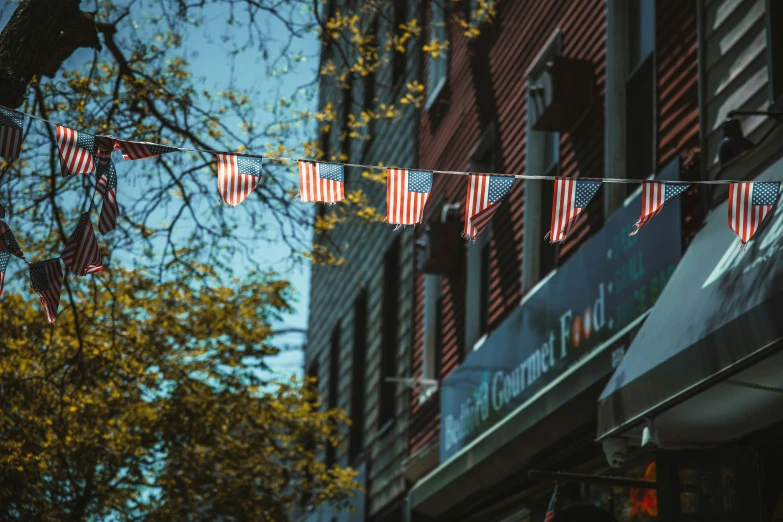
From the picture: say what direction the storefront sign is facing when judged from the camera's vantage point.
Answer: facing the viewer and to the left of the viewer

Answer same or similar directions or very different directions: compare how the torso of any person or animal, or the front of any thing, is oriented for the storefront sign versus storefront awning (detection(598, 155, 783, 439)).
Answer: same or similar directions

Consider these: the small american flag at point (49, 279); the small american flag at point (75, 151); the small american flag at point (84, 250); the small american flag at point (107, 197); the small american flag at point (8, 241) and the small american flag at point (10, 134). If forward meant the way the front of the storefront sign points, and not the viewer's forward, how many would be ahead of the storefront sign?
6

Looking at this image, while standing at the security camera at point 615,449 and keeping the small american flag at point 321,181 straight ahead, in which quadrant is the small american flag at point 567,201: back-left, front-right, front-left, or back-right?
front-left

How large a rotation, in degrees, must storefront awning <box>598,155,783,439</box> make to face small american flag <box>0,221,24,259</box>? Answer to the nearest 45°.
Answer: approximately 45° to its right

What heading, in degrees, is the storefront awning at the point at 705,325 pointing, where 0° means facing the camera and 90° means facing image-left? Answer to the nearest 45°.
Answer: approximately 45°

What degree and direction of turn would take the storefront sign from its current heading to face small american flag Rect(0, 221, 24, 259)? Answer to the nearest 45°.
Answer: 0° — it already faces it

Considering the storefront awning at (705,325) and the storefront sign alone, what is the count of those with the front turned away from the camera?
0

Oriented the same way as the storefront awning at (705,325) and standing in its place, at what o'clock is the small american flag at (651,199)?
The small american flag is roughly at 11 o'clock from the storefront awning.

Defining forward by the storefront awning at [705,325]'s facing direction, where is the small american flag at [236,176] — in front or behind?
in front

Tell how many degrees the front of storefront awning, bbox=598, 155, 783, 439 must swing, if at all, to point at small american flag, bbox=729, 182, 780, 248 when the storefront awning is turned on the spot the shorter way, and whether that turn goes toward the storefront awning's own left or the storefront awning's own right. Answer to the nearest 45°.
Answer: approximately 90° to the storefront awning's own left

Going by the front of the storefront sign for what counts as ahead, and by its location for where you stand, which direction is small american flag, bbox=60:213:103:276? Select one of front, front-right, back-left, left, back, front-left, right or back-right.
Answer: front
